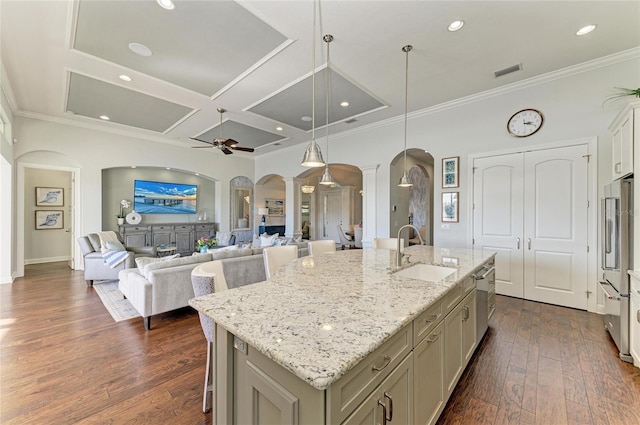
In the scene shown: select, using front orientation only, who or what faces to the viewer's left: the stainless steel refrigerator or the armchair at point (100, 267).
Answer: the stainless steel refrigerator

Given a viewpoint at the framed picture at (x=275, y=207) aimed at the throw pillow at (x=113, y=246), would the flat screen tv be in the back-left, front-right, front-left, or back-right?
front-right

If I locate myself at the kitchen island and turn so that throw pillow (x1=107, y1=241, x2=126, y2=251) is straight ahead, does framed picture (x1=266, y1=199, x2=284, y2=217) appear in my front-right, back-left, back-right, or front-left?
front-right

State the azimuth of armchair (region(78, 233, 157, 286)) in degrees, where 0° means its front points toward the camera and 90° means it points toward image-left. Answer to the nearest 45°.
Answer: approximately 270°

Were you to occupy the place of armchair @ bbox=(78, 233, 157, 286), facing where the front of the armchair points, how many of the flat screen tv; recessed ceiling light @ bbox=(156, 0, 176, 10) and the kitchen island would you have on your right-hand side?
2

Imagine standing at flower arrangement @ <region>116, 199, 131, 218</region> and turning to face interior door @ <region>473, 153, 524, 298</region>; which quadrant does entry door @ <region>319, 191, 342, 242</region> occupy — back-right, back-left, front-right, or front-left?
front-left

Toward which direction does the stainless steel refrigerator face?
to the viewer's left

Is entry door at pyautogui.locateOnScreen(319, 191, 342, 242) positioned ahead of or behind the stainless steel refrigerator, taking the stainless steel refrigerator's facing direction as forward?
ahead

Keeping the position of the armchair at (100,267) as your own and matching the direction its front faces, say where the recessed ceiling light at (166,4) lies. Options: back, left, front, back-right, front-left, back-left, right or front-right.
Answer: right

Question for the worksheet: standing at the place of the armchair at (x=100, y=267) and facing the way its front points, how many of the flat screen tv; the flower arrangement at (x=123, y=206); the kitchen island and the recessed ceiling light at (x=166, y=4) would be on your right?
2

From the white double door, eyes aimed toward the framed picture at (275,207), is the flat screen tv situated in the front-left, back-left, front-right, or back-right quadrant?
front-left

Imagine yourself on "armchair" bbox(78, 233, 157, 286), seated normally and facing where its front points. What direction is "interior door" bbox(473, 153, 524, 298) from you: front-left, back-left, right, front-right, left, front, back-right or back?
front-right

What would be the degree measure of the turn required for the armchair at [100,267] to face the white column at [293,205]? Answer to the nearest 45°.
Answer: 0° — it already faces it

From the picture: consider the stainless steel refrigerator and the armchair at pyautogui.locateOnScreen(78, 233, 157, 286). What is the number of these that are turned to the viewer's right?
1
